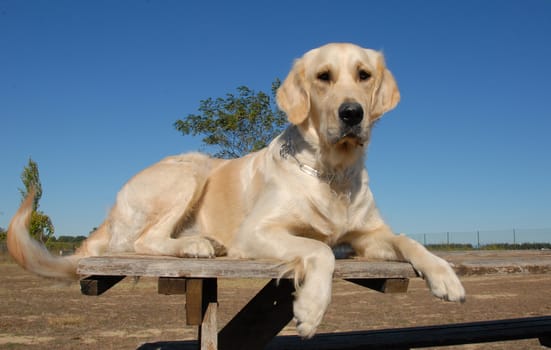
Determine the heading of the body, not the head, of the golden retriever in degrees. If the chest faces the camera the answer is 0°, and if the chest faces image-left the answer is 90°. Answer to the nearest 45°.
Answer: approximately 315°
